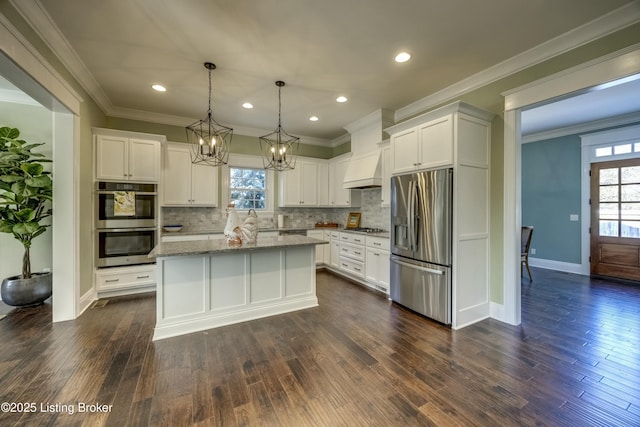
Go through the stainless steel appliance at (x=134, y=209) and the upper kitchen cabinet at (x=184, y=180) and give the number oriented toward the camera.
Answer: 2

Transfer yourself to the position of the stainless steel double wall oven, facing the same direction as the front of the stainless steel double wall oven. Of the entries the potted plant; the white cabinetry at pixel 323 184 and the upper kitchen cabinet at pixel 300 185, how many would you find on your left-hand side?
2

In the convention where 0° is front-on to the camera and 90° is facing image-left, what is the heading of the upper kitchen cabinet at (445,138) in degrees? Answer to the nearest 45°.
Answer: approximately 45°

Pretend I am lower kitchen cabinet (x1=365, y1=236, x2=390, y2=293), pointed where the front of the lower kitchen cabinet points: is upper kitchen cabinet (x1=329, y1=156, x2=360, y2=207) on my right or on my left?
on my right

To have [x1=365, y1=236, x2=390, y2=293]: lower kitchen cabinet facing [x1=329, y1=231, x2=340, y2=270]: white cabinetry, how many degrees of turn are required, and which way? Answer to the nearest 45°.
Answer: approximately 90° to its right

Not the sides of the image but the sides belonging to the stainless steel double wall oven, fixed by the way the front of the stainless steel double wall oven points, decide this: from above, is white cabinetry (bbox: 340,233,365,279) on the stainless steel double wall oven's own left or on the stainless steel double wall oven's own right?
on the stainless steel double wall oven's own left

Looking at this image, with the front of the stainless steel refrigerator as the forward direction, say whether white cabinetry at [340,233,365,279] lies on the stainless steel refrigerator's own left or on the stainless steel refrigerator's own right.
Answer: on the stainless steel refrigerator's own right

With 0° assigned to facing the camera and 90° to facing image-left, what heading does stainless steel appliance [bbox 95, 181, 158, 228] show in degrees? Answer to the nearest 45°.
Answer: approximately 0°

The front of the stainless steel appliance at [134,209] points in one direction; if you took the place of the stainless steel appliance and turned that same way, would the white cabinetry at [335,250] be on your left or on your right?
on your left

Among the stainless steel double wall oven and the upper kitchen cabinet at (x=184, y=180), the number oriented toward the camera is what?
2

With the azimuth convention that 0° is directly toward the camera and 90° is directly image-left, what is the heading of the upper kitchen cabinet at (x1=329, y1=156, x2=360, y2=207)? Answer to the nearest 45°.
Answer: approximately 45°

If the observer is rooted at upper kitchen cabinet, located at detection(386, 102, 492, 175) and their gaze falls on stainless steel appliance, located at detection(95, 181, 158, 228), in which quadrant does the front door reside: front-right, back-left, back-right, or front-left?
back-right

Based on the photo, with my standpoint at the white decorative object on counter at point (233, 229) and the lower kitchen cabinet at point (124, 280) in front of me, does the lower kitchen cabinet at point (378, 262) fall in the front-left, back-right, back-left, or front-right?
back-right
